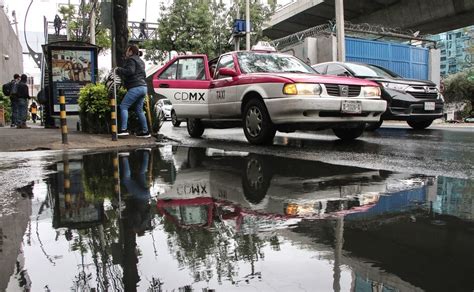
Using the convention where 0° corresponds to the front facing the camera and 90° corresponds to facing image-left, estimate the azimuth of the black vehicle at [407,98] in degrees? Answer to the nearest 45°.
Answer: approximately 315°

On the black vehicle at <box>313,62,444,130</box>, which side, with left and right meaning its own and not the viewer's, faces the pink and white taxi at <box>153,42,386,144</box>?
right

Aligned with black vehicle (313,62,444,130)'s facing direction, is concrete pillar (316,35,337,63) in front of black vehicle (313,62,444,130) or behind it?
behind

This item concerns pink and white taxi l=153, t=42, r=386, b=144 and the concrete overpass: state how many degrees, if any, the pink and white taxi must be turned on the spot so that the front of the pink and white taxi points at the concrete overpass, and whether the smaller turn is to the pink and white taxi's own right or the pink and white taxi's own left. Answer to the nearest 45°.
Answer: approximately 135° to the pink and white taxi's own left

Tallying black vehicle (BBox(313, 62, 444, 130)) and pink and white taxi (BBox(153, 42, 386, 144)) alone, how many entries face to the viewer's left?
0

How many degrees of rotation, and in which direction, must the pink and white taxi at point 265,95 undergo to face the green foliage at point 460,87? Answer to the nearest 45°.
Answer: approximately 90° to its left

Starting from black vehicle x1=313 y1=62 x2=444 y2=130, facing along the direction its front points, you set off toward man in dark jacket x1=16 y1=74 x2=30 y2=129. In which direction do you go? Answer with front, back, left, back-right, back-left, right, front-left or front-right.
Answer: back-right

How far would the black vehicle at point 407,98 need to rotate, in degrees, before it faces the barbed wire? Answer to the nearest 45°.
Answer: approximately 135° to its left

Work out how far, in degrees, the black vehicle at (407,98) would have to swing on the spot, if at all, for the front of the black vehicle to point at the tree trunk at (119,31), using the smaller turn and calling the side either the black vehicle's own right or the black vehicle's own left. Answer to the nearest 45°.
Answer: approximately 135° to the black vehicle's own right

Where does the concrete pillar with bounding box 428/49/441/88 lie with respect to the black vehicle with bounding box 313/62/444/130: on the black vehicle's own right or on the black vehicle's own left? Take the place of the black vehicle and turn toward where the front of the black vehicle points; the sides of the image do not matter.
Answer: on the black vehicle's own left
